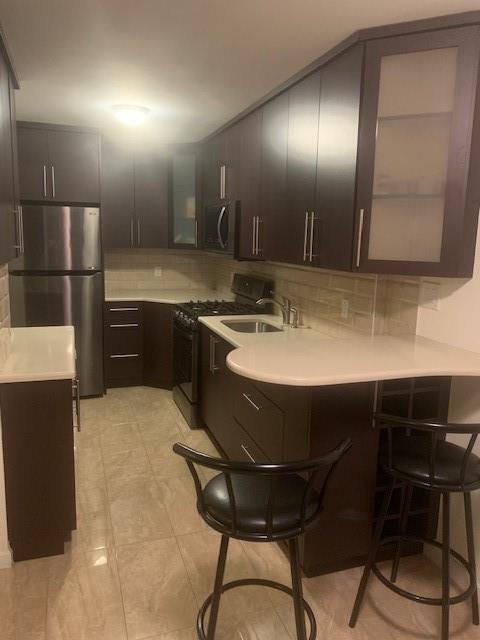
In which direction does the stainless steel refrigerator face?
toward the camera

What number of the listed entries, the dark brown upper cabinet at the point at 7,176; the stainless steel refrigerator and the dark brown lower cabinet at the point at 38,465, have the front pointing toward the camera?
1

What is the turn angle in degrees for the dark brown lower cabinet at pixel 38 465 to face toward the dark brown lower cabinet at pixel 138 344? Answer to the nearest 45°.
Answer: approximately 90° to its left

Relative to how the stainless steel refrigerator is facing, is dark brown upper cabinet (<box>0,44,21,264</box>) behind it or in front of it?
in front

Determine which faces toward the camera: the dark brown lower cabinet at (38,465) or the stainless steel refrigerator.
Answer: the stainless steel refrigerator

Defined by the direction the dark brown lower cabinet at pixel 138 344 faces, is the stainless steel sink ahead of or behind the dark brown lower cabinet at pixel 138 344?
ahead

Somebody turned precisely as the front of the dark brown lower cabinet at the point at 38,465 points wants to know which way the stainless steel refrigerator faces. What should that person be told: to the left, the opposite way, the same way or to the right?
to the right

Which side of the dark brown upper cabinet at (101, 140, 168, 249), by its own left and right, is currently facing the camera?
front

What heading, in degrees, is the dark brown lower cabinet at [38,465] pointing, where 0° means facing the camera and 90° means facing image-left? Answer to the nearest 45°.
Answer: approximately 270°

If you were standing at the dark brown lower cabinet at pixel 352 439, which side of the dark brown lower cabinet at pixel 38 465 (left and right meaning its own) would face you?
front

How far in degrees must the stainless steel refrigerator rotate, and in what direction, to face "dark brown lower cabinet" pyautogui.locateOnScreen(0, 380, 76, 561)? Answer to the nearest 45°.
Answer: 0° — it already faces it

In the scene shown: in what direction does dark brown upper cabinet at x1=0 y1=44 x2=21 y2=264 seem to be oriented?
to the viewer's right

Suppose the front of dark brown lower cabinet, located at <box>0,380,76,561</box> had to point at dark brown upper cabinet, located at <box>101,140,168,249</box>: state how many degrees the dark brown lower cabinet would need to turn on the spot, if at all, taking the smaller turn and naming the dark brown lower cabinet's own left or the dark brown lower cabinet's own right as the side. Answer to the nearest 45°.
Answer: approximately 90° to the dark brown lower cabinet's own left

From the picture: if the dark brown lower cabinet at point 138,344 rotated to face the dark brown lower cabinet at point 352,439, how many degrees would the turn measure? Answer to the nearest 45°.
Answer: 0° — it already faces it

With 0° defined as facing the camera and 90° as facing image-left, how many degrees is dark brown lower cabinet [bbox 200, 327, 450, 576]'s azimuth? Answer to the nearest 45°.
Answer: approximately 45°

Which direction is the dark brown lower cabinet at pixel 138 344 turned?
toward the camera

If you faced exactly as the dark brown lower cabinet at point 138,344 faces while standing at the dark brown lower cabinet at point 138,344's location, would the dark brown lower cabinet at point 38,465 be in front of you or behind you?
in front

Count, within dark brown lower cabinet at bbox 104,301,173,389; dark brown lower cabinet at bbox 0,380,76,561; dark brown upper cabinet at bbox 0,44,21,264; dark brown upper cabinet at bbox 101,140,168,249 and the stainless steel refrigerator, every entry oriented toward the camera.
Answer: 3
